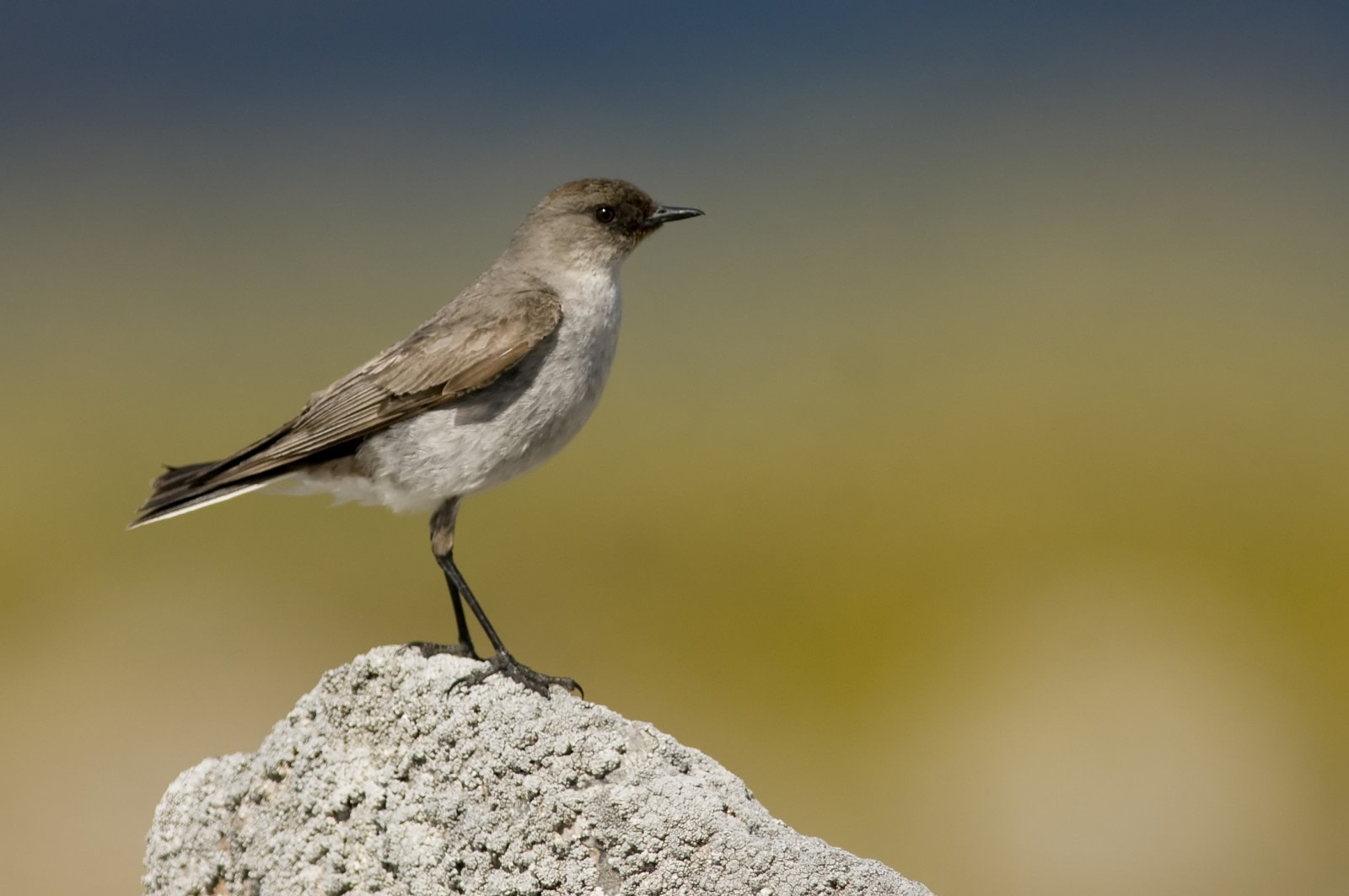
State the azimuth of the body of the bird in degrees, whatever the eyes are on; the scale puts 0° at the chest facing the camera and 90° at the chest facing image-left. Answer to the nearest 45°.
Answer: approximately 270°
